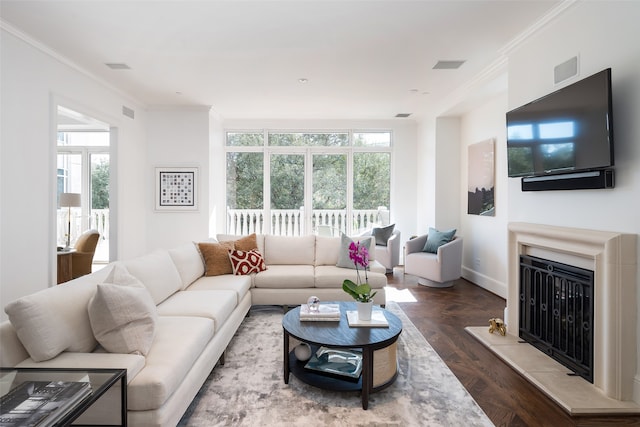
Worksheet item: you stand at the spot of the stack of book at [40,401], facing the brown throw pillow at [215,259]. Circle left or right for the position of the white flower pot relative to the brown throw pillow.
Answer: right

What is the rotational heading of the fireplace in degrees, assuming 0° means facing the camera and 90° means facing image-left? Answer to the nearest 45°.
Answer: approximately 45°

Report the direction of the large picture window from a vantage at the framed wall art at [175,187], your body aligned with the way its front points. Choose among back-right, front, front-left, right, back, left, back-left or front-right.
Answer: left

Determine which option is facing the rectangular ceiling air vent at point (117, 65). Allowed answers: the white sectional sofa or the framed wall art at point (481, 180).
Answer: the framed wall art

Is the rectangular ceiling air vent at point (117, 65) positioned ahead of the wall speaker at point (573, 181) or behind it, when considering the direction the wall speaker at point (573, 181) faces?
ahead

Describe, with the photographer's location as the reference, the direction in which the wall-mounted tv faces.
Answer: facing the viewer and to the left of the viewer

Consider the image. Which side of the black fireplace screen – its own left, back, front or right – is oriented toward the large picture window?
right

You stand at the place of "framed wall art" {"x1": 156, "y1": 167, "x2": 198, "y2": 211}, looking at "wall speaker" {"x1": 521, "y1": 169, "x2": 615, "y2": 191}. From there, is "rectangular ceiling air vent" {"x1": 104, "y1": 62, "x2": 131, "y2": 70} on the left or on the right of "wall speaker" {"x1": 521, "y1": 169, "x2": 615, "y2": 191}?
right

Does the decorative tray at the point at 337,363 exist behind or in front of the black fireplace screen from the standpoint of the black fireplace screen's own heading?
in front

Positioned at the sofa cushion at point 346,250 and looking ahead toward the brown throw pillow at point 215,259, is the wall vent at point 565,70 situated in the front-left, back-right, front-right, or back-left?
back-left

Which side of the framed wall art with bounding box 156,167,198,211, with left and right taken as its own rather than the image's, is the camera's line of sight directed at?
front

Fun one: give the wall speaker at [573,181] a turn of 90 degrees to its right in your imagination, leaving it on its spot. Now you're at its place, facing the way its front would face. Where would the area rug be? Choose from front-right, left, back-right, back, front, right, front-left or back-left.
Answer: left

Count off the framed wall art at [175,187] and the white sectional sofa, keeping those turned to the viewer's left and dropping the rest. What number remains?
0

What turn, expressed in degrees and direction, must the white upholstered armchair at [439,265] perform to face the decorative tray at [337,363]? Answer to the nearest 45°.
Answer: approximately 45° to its left
